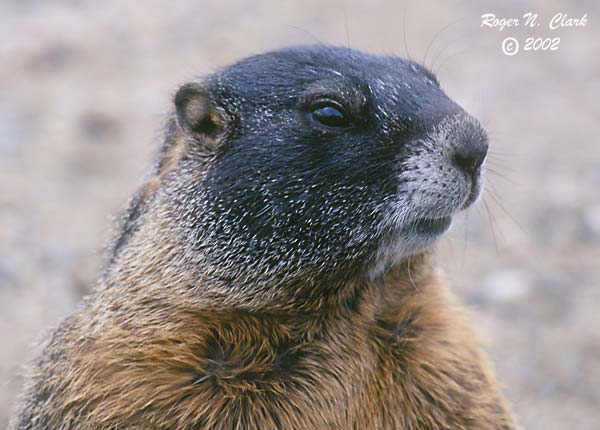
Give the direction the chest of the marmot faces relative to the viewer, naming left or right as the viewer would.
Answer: facing the viewer and to the right of the viewer
